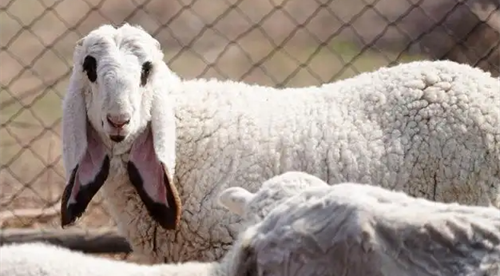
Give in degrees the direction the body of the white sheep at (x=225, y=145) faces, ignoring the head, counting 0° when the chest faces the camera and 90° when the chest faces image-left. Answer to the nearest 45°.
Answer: approximately 90°

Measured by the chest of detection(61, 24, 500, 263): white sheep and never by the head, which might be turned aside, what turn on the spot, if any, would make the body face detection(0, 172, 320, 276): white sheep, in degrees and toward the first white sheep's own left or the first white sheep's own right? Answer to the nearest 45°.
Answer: approximately 90° to the first white sheep's own left
